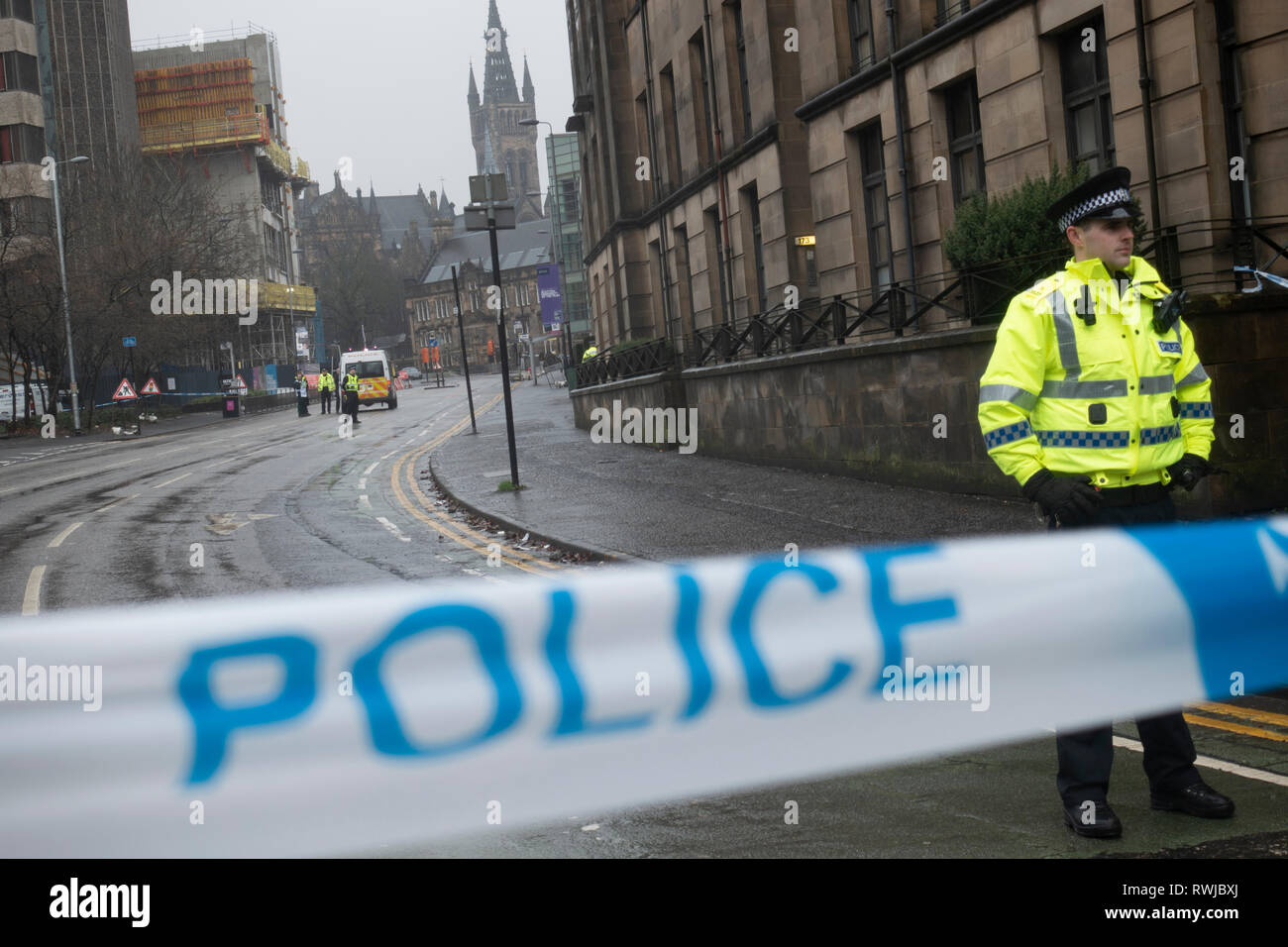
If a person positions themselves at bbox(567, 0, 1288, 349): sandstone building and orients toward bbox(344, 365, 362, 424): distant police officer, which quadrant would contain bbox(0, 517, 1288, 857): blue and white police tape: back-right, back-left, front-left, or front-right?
back-left

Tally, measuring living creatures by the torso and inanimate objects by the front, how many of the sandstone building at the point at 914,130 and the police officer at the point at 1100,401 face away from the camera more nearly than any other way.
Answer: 0

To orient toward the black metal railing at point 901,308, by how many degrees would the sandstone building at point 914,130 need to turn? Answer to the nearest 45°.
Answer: approximately 45° to its left

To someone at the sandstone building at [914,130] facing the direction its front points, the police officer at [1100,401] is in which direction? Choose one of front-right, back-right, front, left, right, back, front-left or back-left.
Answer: front-left

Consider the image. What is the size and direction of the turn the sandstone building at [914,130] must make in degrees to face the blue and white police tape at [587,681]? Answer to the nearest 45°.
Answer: approximately 45° to its left

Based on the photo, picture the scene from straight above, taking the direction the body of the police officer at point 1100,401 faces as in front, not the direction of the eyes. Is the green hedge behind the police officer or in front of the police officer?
behind

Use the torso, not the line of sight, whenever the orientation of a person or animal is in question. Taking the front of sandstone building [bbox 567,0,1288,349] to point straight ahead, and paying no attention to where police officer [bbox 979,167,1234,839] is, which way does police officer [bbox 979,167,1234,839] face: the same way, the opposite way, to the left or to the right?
to the left

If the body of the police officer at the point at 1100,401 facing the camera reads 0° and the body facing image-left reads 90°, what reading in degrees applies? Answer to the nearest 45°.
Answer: approximately 315°

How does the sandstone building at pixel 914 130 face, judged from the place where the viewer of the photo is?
facing the viewer and to the left of the viewer

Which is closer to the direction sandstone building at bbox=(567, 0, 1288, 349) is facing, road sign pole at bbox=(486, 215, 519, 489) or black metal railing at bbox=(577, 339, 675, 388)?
the road sign pole

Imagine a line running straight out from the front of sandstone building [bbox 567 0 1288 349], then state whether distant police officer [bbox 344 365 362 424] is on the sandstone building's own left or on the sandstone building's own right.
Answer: on the sandstone building's own right

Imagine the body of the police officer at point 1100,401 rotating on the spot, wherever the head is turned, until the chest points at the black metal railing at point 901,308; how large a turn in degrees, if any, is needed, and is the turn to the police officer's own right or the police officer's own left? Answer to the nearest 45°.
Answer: approximately 135° to the police officer's own left
